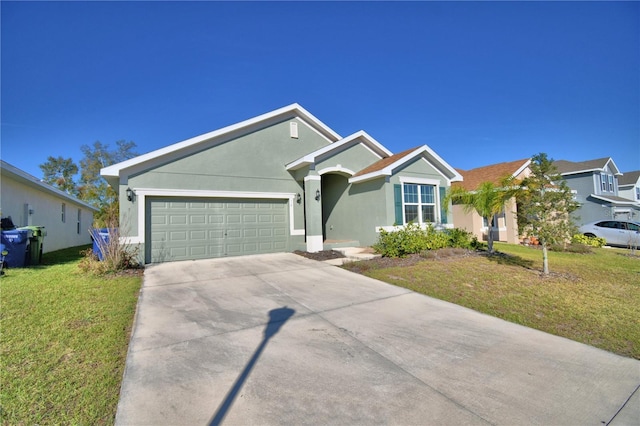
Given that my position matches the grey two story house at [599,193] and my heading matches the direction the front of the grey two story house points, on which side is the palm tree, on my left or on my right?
on my right

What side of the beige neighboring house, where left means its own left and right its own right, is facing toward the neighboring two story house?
left

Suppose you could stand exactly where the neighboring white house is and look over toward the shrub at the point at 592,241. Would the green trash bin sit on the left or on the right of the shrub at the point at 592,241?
right

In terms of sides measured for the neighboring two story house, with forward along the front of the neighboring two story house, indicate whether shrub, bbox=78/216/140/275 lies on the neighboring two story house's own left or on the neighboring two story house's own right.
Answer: on the neighboring two story house's own right

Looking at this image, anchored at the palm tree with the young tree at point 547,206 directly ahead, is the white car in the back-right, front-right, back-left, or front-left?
back-left

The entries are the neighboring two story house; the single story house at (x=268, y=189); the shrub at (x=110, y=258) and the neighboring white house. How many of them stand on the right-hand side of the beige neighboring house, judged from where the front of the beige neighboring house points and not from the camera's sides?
3

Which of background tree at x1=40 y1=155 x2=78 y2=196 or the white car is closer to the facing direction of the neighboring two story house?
the white car

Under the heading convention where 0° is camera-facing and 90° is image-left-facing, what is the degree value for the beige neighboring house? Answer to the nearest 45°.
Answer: approximately 315°

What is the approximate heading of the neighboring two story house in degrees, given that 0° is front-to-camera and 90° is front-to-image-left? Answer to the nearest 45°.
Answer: approximately 315°

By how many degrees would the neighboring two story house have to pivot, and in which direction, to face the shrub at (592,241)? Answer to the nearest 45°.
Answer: approximately 45° to its right

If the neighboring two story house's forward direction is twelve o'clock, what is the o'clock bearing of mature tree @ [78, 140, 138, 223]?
The mature tree is roughly at 3 o'clock from the neighboring two story house.

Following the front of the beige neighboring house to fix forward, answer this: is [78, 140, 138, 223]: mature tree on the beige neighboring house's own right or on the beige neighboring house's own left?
on the beige neighboring house's own right

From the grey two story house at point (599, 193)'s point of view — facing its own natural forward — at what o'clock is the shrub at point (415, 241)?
The shrub is roughly at 2 o'clock from the grey two story house.
